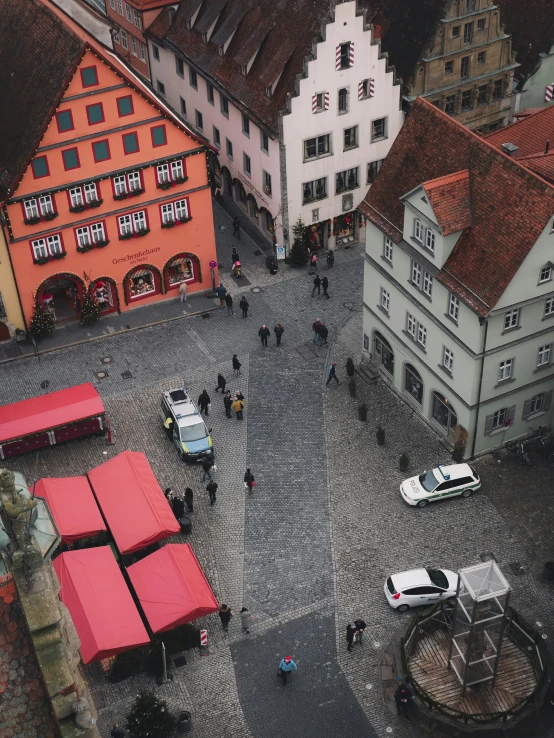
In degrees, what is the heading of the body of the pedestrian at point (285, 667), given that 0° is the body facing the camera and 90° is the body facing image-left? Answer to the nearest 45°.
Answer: approximately 0°

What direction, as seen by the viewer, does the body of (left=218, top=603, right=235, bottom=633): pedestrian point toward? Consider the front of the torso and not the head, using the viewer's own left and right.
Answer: facing away from the viewer

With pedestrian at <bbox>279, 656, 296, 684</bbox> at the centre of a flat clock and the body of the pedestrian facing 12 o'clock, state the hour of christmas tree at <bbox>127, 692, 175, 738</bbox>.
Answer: The christmas tree is roughly at 2 o'clock from the pedestrian.

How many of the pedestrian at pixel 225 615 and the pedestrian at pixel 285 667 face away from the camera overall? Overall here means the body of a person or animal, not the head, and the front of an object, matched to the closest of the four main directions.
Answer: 1

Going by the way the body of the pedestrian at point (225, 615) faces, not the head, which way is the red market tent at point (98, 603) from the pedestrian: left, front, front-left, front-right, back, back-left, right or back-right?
left

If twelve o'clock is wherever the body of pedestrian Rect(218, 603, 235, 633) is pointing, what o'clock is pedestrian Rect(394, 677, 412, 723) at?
pedestrian Rect(394, 677, 412, 723) is roughly at 4 o'clock from pedestrian Rect(218, 603, 235, 633).
